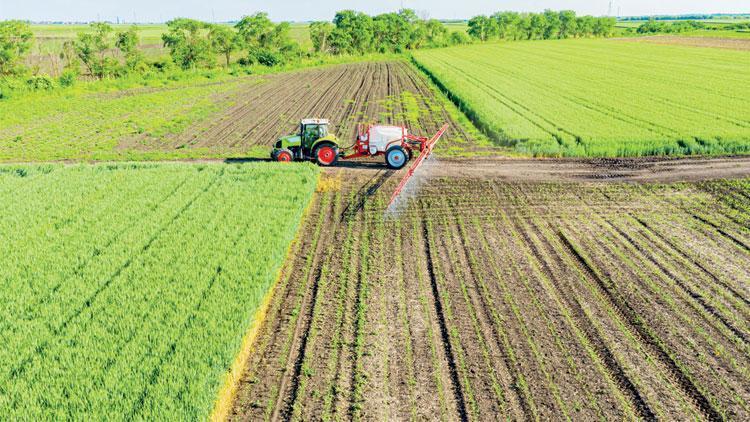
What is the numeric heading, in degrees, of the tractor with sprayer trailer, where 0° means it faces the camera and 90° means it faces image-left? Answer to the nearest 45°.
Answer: approximately 90°

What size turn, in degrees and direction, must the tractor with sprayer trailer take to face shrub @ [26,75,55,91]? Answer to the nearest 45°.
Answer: approximately 45° to its right
